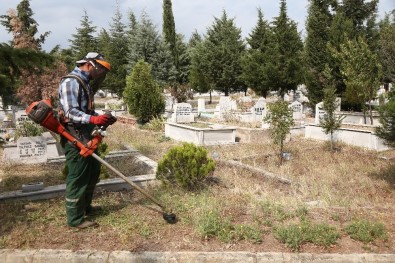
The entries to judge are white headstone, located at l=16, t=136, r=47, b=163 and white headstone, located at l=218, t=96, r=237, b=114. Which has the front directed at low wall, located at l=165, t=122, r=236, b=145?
white headstone, located at l=218, t=96, r=237, b=114

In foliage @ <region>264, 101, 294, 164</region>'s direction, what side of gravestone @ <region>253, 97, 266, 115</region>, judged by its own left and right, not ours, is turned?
front

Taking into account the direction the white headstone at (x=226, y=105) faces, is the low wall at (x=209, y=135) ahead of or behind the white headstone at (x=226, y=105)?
ahead

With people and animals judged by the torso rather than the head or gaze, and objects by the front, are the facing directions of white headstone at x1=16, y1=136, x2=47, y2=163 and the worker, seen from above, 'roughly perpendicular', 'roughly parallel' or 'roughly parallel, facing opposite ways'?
roughly perpendicular

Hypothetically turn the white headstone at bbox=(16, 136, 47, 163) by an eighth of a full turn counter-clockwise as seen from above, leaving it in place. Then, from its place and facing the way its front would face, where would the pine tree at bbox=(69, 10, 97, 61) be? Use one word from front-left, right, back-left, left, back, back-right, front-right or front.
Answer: back-left

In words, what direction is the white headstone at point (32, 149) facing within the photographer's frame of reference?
facing the viewer

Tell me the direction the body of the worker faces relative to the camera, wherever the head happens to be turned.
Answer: to the viewer's right

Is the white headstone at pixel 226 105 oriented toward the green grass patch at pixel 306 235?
yes

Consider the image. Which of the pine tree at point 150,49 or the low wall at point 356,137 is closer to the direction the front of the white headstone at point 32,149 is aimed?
the low wall

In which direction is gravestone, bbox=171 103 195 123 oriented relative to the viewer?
toward the camera

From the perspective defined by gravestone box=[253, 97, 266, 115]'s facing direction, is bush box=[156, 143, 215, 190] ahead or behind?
ahead

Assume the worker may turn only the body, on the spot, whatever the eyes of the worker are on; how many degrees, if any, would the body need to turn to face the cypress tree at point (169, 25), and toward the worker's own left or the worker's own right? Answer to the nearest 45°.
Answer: approximately 90° to the worker's own left

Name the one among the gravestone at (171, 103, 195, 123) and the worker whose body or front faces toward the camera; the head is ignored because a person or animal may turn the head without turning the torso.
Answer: the gravestone

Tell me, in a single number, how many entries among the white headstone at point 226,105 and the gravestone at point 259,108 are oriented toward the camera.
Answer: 2

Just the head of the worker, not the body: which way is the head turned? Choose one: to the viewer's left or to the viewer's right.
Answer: to the viewer's right

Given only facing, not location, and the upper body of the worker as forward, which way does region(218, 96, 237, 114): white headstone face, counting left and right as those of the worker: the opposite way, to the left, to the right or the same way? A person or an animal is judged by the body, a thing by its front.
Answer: to the right

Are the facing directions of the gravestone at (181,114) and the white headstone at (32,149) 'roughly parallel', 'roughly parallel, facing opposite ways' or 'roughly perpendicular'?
roughly parallel

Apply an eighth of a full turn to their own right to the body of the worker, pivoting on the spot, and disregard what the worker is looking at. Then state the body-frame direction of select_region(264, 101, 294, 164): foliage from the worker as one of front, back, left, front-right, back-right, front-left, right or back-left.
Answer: left

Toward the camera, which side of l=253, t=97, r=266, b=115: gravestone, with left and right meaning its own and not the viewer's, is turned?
front

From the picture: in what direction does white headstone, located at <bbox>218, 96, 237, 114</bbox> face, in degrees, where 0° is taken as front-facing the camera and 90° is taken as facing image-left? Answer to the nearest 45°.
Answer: approximately 0°
